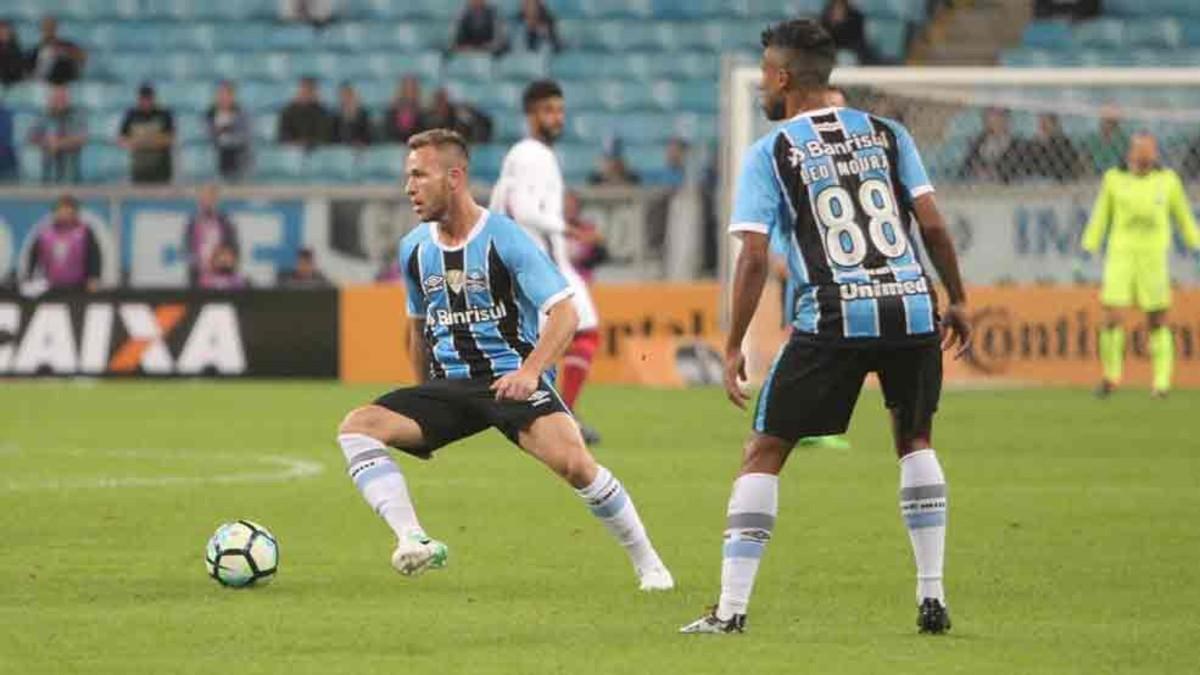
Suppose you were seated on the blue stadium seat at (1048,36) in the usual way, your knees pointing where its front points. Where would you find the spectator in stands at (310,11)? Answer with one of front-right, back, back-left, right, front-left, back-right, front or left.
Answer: right

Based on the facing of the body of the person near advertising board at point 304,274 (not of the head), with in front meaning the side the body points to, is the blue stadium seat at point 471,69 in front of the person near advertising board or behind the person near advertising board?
behind

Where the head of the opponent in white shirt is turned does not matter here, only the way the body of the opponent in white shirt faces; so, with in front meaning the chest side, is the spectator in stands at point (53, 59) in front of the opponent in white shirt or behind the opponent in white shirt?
behind

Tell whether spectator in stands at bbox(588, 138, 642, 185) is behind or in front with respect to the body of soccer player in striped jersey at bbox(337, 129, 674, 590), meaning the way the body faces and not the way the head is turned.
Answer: behind

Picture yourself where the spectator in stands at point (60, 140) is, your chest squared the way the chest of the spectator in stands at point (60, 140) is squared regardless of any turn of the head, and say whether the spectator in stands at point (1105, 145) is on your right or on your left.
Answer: on your left

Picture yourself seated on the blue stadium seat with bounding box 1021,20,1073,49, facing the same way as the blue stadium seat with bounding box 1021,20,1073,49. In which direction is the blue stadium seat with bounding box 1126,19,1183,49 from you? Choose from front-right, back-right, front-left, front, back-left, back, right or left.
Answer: left

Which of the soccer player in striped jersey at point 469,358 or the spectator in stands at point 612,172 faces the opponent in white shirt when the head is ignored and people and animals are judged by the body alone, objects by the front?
the spectator in stands

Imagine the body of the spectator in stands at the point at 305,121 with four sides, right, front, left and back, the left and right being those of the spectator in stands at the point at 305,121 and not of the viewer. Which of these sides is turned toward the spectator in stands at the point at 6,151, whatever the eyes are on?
right

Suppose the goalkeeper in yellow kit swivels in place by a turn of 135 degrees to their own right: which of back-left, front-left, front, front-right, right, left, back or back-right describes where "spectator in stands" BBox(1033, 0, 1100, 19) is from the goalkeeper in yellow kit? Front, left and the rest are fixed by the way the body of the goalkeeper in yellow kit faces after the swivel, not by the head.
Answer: front-right

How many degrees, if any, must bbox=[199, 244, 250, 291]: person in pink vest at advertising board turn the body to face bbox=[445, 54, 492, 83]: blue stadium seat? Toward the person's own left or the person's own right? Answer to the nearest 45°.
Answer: approximately 135° to the person's own left
